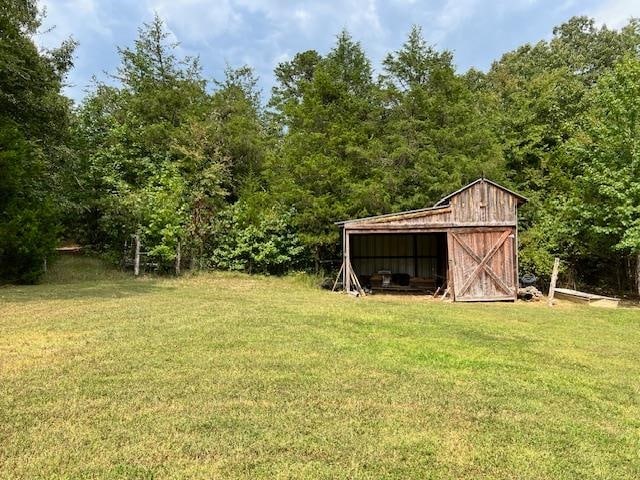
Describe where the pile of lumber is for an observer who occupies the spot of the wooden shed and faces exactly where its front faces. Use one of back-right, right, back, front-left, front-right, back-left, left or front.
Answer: left

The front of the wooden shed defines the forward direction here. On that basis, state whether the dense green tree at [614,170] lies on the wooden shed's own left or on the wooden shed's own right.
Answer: on the wooden shed's own left

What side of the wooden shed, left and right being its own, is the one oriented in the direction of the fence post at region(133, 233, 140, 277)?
right

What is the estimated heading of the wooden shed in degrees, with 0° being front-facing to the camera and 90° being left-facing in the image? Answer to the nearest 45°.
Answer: approximately 0°

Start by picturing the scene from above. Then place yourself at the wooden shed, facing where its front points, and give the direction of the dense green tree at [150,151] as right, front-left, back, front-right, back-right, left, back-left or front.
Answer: right

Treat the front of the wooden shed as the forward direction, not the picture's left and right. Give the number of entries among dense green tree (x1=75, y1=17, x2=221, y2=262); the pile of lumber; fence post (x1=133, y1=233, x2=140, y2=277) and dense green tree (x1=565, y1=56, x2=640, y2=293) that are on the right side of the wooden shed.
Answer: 2

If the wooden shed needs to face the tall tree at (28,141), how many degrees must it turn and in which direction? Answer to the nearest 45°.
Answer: approximately 90° to its right

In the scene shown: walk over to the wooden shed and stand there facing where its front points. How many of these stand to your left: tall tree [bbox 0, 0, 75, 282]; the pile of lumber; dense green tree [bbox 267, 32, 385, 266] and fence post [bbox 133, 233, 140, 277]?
1

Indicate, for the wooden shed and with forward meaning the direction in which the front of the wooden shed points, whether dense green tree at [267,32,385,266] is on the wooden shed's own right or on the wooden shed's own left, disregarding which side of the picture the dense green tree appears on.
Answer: on the wooden shed's own right
